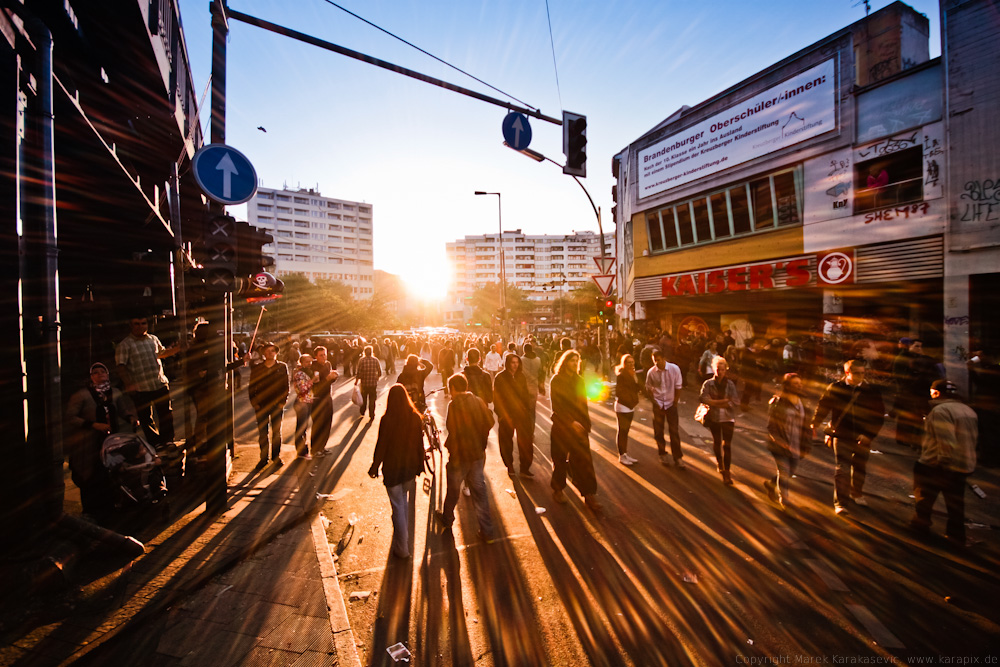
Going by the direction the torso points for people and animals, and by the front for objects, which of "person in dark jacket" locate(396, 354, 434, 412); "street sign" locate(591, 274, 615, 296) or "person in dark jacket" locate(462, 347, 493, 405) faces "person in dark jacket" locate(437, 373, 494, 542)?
the street sign

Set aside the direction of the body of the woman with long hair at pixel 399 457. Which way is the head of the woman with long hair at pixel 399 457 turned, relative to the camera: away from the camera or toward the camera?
away from the camera

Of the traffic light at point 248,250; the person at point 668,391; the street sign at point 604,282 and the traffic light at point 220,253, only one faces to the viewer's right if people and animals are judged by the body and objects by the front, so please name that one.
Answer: the traffic light at point 248,250

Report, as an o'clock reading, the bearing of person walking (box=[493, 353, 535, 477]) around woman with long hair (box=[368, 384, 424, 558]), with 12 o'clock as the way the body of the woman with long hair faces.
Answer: The person walking is roughly at 1 o'clock from the woman with long hair.

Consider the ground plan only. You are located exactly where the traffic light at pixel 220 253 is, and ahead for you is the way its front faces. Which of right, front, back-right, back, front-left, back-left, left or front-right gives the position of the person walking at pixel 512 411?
left

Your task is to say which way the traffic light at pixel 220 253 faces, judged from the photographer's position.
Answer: facing the viewer

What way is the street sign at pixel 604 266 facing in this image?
toward the camera

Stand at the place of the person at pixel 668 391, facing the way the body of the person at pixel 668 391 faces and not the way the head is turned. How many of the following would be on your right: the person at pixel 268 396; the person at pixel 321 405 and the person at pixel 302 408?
3

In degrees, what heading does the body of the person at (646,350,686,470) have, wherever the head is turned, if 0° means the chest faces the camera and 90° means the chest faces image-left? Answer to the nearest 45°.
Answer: approximately 0°

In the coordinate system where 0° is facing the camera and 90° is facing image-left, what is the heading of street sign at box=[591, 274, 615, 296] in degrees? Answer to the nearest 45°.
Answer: approximately 0°

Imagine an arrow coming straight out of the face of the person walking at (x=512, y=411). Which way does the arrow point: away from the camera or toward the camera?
toward the camera

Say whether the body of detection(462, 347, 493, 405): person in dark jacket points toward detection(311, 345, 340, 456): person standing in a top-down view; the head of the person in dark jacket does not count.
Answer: no

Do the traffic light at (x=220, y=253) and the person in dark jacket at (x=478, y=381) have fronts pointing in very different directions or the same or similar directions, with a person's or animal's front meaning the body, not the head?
very different directions

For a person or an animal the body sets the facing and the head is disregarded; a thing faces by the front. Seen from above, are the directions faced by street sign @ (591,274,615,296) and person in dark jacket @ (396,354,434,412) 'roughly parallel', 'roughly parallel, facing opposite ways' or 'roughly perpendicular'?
roughly parallel, facing opposite ways

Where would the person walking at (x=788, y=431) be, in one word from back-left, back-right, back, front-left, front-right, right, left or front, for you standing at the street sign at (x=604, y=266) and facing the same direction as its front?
front

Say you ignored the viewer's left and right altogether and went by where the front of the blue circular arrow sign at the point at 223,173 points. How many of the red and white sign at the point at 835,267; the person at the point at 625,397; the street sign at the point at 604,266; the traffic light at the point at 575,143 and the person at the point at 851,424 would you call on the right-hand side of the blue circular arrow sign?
0
